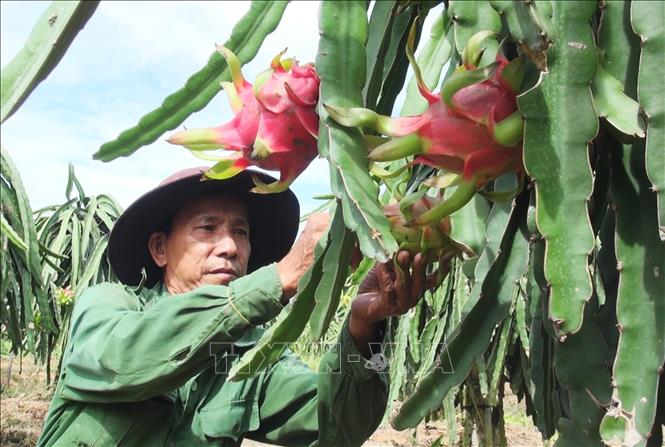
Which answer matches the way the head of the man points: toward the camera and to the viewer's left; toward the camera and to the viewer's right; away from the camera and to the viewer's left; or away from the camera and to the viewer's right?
toward the camera and to the viewer's right

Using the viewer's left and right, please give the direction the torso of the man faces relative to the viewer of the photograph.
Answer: facing the viewer and to the right of the viewer

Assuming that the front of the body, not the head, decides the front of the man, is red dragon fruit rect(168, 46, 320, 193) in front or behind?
in front

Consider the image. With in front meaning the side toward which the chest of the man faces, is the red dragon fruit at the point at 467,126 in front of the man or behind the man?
in front

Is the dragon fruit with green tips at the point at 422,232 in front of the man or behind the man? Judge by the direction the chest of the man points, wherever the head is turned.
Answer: in front

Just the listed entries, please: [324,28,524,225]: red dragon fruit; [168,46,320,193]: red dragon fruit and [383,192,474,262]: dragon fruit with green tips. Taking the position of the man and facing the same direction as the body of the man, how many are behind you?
0
